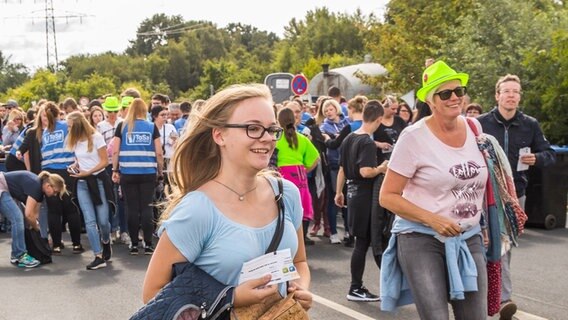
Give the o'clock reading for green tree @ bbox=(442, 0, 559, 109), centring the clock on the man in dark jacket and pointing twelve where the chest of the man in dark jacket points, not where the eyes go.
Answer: The green tree is roughly at 6 o'clock from the man in dark jacket.

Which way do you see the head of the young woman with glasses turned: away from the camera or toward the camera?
toward the camera

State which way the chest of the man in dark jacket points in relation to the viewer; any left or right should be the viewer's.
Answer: facing the viewer

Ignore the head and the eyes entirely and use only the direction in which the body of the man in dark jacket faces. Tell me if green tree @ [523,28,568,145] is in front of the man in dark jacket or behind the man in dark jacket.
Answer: behind

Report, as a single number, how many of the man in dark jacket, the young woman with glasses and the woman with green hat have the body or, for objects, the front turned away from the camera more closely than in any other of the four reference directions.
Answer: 0

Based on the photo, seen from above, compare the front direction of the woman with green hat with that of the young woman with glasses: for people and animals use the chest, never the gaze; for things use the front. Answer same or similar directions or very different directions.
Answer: same or similar directions

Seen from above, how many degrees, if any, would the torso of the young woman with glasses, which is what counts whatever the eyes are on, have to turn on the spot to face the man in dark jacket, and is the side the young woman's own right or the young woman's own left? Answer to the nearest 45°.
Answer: approximately 90° to the young woman's own left

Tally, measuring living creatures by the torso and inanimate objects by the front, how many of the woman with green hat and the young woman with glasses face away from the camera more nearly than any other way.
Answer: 0

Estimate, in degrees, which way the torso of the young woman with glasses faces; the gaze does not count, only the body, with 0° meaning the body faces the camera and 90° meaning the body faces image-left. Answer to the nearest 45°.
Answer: approximately 315°

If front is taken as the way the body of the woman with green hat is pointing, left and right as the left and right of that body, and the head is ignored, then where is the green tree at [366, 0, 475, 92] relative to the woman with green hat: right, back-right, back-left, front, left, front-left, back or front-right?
back-left

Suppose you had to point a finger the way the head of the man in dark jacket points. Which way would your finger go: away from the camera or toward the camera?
toward the camera
